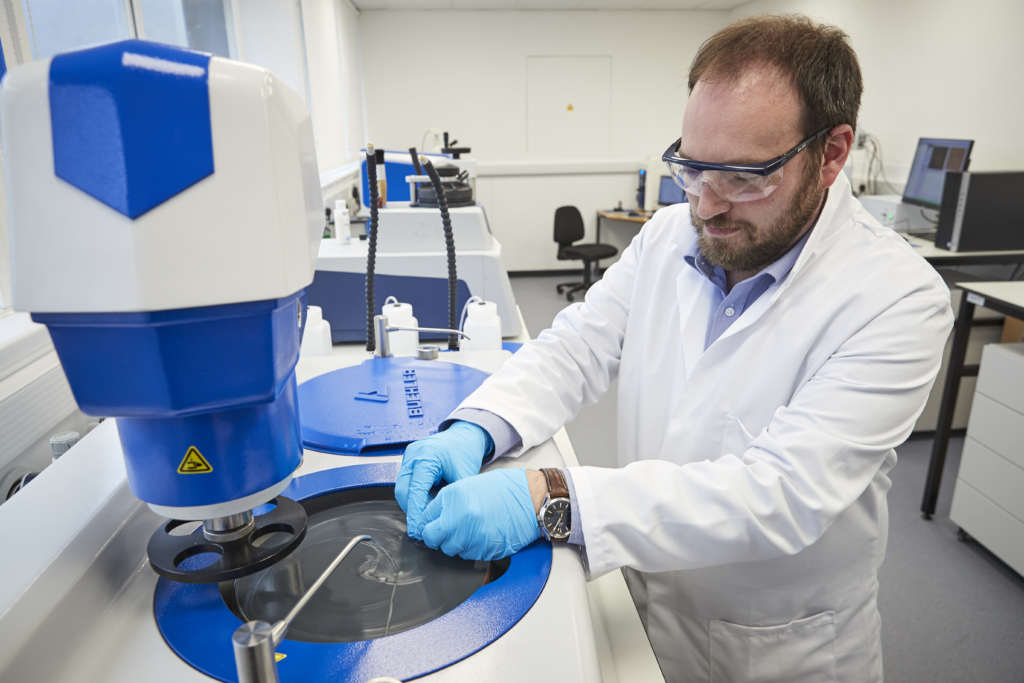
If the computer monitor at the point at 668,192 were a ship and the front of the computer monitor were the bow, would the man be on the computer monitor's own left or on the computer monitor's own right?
on the computer monitor's own left

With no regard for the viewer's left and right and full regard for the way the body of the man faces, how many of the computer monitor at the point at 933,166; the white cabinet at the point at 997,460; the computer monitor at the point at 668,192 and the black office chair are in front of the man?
0

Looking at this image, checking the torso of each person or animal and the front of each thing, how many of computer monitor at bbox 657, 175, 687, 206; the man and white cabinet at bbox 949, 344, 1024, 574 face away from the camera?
0

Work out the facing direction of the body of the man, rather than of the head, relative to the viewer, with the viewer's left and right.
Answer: facing the viewer and to the left of the viewer

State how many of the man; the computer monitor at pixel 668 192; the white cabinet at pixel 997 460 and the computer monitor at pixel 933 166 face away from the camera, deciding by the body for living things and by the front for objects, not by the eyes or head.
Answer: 0

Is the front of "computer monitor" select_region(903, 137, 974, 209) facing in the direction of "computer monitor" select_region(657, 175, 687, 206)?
no

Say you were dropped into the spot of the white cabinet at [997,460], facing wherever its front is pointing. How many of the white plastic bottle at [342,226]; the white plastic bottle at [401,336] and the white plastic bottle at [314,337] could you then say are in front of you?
3

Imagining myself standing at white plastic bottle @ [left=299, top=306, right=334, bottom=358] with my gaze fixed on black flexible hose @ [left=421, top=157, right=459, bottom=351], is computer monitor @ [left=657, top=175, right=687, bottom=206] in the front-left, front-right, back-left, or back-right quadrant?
front-left

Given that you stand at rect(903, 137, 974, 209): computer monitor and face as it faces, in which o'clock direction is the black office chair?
The black office chair is roughly at 2 o'clock from the computer monitor.

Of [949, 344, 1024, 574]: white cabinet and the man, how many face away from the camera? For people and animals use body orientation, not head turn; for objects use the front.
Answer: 0

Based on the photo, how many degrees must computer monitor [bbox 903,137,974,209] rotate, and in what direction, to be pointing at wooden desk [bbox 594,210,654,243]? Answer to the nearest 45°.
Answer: approximately 90° to its right

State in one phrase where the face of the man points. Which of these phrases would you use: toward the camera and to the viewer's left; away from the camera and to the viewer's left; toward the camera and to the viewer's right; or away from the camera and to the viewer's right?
toward the camera and to the viewer's left

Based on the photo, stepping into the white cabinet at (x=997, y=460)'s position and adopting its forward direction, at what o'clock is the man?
The man is roughly at 11 o'clock from the white cabinet.

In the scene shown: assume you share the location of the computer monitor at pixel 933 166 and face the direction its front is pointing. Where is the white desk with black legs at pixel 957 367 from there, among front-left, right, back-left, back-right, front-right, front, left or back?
front-left

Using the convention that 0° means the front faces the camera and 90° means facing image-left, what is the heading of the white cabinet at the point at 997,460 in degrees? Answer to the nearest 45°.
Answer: approximately 45°

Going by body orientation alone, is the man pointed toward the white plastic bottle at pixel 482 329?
no
